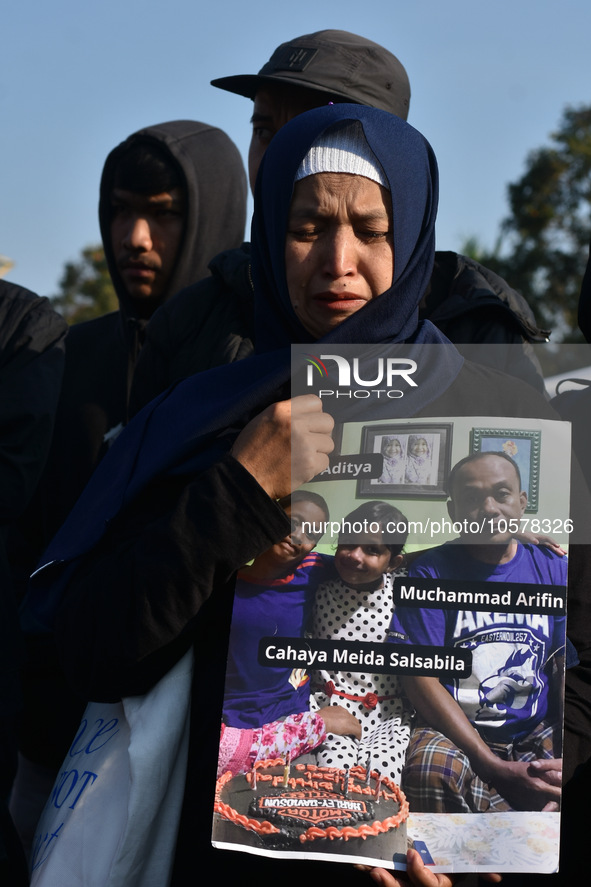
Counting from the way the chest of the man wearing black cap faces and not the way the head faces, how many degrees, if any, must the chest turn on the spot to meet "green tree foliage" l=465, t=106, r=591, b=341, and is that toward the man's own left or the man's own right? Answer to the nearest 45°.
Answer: approximately 135° to the man's own right

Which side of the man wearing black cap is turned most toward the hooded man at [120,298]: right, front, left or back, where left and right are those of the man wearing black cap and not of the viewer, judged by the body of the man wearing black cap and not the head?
right

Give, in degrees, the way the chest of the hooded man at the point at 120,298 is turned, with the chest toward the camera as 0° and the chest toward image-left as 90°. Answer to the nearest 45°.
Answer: approximately 45°

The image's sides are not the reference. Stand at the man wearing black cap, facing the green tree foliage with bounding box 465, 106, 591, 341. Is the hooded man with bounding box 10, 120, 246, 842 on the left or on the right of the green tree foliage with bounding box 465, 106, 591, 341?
left

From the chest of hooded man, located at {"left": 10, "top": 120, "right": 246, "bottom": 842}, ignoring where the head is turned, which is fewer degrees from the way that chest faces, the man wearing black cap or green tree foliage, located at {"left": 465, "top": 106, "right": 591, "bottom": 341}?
the man wearing black cap

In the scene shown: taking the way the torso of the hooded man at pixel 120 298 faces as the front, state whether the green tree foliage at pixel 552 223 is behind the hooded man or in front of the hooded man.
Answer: behind

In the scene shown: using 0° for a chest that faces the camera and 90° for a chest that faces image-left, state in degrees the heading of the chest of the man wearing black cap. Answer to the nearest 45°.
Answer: approximately 45°
